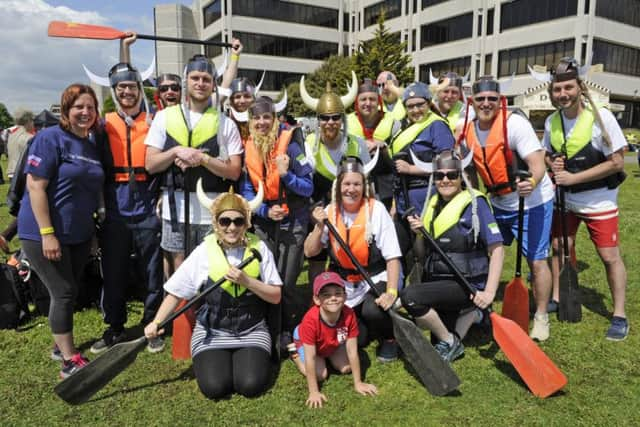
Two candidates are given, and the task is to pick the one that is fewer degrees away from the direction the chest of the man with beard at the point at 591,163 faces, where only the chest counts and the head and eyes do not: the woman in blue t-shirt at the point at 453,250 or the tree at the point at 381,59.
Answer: the woman in blue t-shirt

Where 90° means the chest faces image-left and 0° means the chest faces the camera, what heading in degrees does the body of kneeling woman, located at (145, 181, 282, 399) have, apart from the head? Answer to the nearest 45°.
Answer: approximately 0°

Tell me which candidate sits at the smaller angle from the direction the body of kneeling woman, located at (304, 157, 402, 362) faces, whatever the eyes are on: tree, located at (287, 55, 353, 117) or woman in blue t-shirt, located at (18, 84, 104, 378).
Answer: the woman in blue t-shirt

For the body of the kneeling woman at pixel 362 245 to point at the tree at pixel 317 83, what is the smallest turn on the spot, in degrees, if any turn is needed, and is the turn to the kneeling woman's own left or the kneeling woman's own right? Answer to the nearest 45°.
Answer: approximately 180°

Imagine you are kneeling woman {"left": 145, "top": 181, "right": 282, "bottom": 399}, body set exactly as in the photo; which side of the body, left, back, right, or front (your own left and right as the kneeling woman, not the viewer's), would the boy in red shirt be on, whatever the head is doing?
left

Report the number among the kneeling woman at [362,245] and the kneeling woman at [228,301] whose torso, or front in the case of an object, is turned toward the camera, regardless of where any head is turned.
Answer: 2

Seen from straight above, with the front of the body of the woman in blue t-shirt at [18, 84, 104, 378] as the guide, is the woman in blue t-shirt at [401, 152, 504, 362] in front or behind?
in front

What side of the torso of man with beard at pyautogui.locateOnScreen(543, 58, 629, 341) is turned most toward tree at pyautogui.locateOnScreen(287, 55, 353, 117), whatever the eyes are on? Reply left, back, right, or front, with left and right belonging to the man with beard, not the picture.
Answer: right

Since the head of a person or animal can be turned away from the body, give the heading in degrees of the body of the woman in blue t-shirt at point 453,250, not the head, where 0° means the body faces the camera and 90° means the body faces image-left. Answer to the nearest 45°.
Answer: approximately 45°

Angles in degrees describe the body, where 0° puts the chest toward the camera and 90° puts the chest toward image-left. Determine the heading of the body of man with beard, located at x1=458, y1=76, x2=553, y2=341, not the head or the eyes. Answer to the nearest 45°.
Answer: approximately 45°

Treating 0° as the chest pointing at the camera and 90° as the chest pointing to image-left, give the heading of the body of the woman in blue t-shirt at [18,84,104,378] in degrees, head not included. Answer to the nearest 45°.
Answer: approximately 315°

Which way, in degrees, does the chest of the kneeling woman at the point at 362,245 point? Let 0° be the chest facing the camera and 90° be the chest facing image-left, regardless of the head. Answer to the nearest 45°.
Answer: approximately 0°
